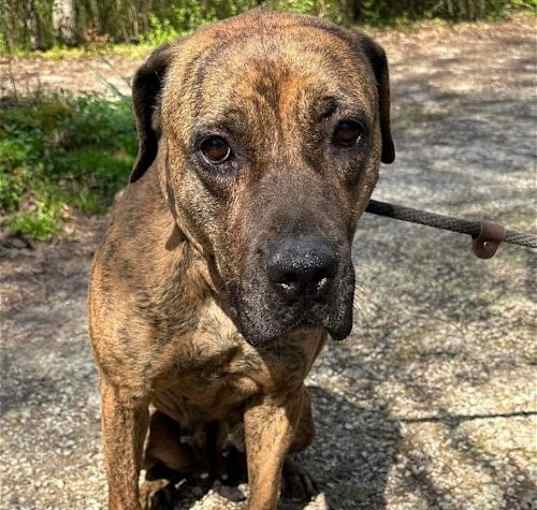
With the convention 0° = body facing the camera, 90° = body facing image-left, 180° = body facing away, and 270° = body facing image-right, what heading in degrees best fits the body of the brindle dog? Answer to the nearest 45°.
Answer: approximately 0°

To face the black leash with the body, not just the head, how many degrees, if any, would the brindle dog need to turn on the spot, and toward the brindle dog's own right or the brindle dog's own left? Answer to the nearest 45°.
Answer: approximately 90° to the brindle dog's own left
